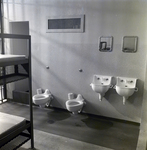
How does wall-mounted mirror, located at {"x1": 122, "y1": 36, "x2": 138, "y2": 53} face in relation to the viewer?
toward the camera

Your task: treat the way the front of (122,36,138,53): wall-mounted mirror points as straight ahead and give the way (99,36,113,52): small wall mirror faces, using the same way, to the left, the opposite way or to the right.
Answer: the same way

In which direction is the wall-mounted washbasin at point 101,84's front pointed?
toward the camera

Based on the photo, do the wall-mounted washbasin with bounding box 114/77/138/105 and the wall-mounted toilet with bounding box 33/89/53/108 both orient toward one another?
no

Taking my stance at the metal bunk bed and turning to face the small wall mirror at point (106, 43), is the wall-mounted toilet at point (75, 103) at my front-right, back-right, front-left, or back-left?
front-left

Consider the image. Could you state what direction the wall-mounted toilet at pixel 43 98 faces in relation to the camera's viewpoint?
facing the viewer and to the left of the viewer

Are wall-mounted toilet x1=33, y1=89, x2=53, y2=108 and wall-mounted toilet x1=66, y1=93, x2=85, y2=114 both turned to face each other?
no

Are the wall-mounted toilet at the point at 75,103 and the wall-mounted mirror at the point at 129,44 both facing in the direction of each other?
no

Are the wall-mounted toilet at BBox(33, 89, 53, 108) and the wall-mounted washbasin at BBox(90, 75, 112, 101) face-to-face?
no

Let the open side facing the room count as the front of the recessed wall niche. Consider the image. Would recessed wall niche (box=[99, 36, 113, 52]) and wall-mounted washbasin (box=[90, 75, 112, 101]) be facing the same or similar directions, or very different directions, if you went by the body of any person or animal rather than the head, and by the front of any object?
same or similar directions

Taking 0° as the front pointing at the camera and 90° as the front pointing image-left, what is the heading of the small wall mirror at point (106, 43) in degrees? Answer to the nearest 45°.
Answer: approximately 0°

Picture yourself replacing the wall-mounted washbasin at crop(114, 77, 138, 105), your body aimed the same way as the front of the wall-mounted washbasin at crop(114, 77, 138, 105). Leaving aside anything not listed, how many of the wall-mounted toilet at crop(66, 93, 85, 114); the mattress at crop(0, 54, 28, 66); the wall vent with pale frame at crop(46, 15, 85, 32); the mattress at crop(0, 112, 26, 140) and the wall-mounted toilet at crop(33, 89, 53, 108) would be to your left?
0

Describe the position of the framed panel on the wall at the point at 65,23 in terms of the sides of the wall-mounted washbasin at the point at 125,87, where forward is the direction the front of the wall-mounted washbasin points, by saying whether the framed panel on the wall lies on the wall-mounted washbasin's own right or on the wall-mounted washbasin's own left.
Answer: on the wall-mounted washbasin's own right

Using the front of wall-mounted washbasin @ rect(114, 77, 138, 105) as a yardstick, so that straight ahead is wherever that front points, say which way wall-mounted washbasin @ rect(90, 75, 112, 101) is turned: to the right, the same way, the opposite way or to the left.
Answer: the same way
